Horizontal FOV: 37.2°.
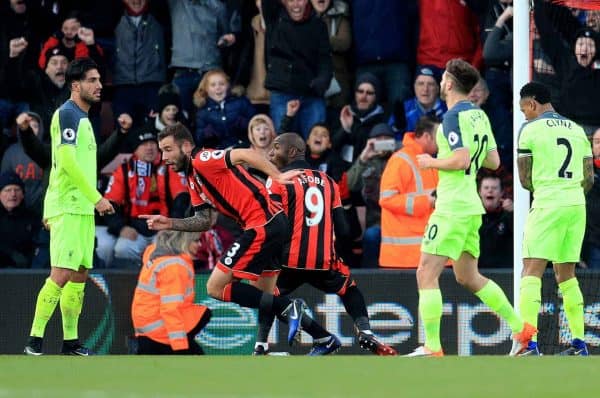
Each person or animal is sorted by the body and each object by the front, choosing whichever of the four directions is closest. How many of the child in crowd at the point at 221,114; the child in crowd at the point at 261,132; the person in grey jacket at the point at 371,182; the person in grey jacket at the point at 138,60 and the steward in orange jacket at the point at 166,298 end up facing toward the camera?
4

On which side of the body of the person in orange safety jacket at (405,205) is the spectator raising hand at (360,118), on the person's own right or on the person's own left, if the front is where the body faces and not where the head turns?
on the person's own left

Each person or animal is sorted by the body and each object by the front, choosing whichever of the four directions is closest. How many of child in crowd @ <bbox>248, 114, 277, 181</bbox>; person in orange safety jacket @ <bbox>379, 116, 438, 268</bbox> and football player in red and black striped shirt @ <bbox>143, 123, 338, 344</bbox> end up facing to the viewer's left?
1

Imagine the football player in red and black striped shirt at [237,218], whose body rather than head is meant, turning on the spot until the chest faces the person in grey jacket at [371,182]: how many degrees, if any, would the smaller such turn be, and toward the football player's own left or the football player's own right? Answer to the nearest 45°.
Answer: approximately 135° to the football player's own right

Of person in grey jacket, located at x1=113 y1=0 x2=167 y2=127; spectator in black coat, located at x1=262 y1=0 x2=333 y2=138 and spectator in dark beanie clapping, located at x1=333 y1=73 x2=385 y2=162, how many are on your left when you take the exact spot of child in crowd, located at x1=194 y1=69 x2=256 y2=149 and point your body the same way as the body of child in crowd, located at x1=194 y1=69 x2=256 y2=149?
2

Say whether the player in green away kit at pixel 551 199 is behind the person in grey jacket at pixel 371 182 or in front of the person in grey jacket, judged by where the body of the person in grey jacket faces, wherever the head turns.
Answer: in front

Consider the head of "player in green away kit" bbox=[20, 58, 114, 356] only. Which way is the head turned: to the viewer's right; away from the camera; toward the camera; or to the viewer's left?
to the viewer's right

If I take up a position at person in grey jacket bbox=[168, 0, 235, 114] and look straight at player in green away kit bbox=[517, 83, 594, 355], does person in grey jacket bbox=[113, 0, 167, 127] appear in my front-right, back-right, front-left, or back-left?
back-right

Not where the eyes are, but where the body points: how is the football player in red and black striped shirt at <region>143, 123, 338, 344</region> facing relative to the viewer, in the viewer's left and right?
facing to the left of the viewer
